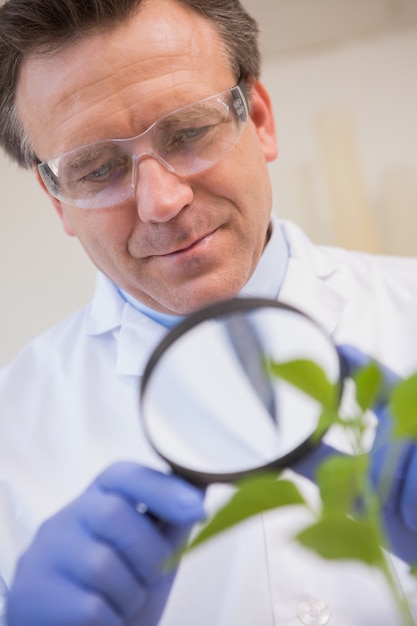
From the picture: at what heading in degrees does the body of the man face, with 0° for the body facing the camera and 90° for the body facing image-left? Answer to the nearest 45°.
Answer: approximately 0°
